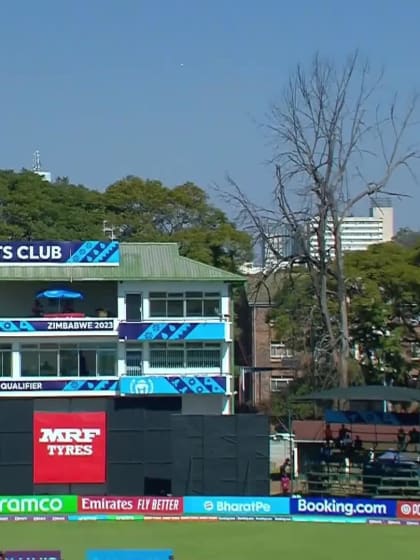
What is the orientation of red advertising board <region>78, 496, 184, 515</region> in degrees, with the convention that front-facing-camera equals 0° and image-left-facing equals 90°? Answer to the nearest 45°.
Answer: approximately 0°

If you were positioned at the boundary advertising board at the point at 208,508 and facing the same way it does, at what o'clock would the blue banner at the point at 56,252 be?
The blue banner is roughly at 5 o'clock from the boundary advertising board.

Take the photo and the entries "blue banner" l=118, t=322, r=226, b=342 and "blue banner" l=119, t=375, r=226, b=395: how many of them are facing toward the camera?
2

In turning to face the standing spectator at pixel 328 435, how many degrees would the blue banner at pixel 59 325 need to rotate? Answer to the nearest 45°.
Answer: approximately 45° to its left

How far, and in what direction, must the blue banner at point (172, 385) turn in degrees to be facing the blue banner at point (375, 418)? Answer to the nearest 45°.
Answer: approximately 45° to its left

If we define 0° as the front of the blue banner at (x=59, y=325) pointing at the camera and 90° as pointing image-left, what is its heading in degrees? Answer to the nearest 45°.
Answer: approximately 0°

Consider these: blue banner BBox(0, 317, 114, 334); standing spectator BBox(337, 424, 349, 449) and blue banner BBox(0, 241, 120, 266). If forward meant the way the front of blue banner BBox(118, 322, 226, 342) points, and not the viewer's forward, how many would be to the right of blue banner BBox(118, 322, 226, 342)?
2

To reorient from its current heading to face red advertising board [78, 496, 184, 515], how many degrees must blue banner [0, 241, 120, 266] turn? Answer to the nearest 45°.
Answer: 0° — it already faces it

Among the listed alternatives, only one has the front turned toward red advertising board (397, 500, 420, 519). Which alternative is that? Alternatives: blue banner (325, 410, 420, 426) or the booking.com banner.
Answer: the blue banner
